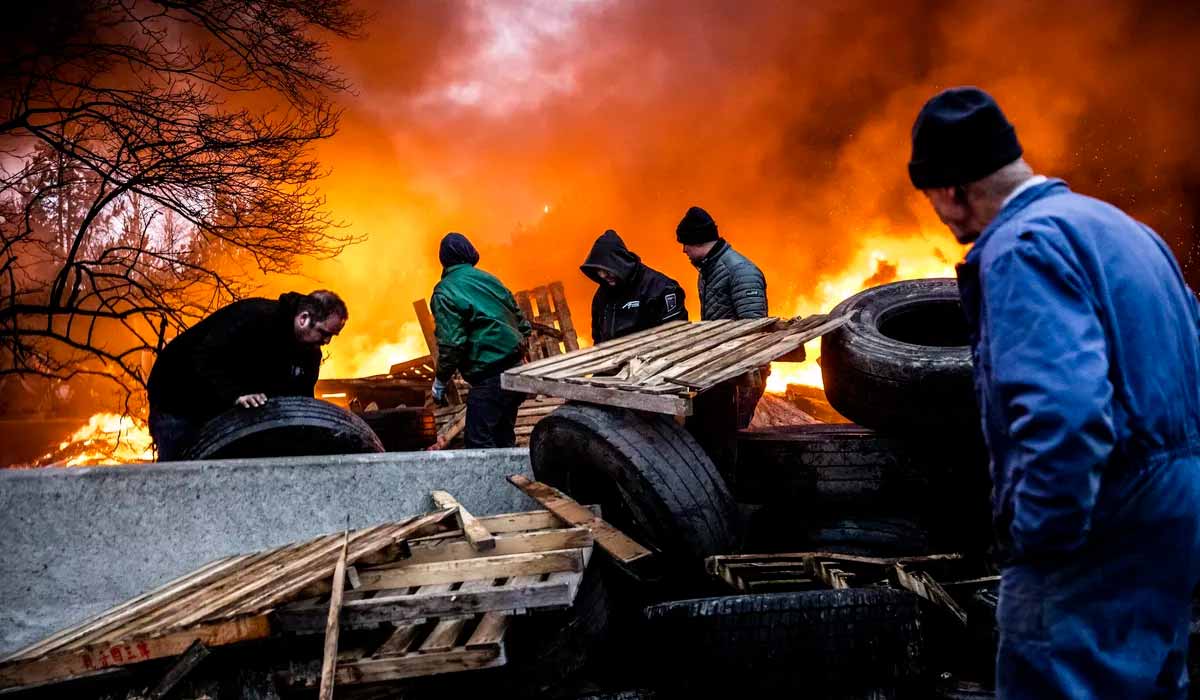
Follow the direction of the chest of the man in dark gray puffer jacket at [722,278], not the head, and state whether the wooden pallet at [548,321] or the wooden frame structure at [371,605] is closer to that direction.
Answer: the wooden frame structure

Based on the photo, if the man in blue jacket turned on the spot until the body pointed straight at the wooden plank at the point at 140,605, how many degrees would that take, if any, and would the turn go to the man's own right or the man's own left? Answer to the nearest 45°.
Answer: approximately 45° to the man's own left

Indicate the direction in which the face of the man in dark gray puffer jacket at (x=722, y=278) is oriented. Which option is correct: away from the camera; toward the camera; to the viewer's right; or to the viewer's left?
to the viewer's left

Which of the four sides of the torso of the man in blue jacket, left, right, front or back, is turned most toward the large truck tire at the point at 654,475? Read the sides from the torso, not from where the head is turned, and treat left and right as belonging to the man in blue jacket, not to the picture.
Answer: front

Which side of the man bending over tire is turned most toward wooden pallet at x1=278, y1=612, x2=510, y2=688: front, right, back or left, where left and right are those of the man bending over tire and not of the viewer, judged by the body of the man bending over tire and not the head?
right

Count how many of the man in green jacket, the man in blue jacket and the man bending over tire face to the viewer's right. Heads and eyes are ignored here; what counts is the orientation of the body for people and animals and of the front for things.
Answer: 1

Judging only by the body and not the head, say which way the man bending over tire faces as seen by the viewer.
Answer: to the viewer's right

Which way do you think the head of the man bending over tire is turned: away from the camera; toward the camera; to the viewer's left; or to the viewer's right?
to the viewer's right

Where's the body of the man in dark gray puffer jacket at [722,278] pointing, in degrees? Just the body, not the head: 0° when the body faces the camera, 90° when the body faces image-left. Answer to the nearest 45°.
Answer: approximately 45°

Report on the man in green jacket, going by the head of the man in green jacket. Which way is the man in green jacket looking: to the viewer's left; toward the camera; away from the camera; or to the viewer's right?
away from the camera

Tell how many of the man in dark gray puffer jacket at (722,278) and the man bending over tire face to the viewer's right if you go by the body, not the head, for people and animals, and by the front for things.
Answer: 1

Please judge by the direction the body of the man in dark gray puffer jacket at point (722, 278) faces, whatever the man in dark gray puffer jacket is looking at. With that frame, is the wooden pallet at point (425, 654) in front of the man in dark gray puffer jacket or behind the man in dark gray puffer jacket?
in front

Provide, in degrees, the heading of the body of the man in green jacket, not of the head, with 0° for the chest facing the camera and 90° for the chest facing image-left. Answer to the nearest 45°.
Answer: approximately 135°

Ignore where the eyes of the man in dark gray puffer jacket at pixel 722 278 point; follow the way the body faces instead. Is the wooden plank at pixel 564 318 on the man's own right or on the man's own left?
on the man's own right

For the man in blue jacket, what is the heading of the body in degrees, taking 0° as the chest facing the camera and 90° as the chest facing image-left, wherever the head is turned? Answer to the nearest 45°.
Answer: approximately 135°

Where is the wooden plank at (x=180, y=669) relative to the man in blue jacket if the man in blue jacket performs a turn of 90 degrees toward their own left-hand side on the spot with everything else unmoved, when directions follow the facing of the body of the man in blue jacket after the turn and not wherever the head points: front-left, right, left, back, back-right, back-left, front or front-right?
front-right
